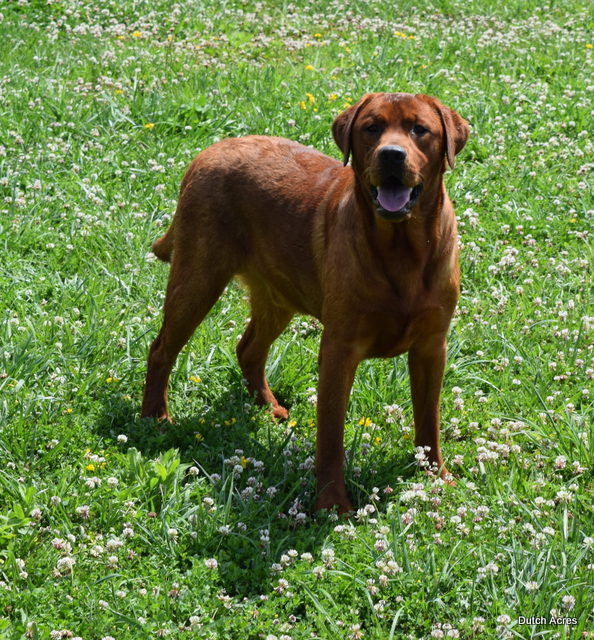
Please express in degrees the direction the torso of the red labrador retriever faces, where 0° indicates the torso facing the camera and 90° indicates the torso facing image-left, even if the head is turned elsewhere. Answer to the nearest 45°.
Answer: approximately 315°

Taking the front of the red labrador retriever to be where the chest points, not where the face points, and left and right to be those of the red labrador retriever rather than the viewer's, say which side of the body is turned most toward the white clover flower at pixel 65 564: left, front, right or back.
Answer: right
